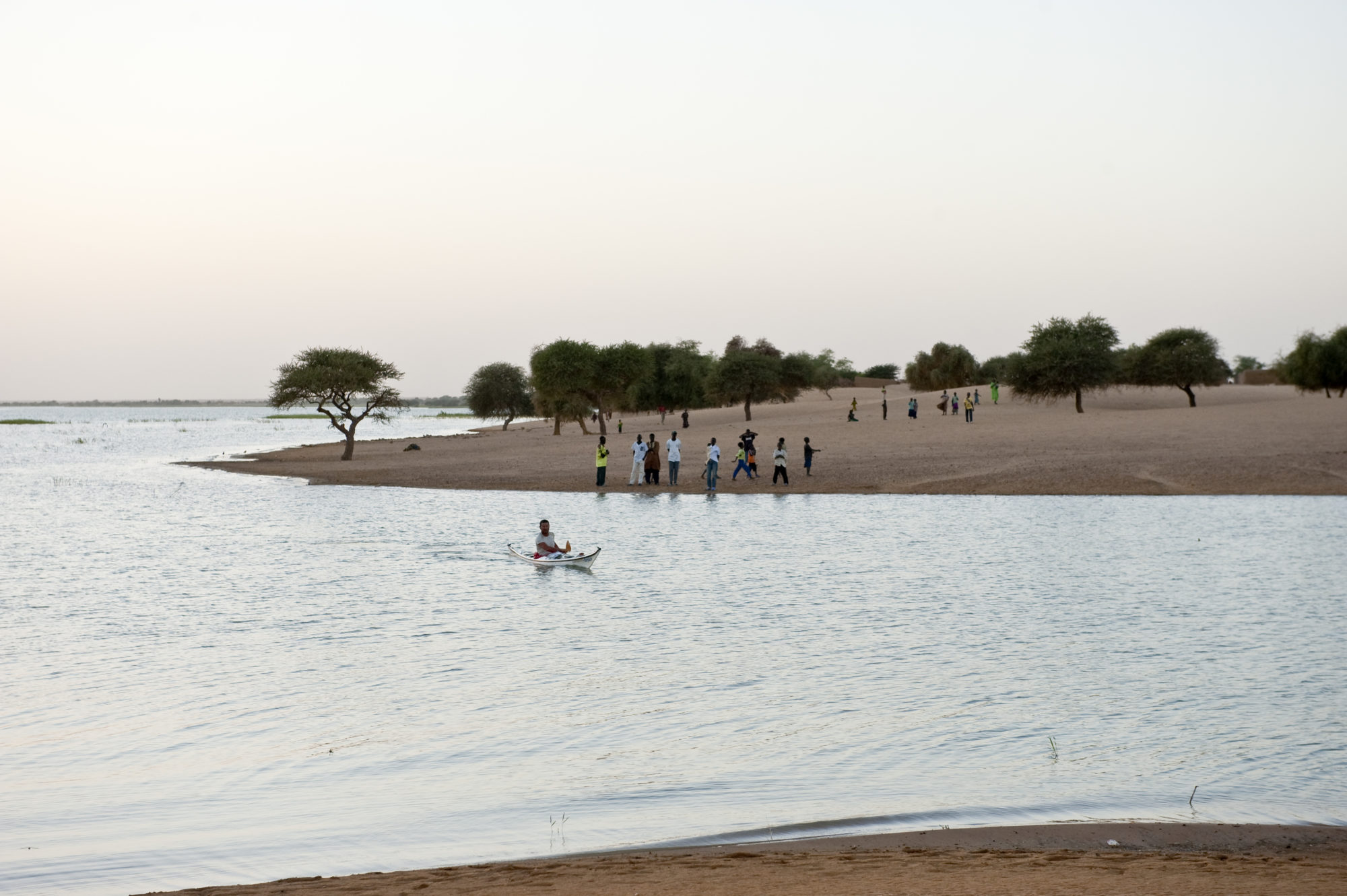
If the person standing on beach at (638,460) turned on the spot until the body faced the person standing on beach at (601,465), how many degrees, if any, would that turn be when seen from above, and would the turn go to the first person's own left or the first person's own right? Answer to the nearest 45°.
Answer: approximately 90° to the first person's own right

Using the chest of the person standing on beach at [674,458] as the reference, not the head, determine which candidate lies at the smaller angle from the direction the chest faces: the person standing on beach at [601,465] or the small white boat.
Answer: the small white boat

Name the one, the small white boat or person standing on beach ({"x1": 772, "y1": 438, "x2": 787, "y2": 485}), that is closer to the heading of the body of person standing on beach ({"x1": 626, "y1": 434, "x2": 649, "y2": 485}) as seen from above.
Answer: the small white boat

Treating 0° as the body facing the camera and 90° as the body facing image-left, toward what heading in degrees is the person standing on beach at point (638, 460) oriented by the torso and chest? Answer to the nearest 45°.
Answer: approximately 0°
